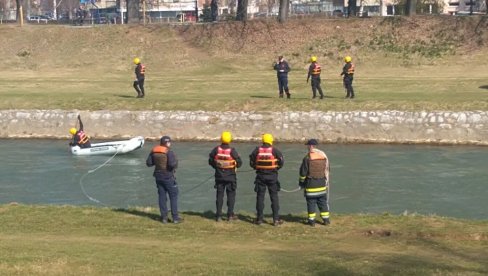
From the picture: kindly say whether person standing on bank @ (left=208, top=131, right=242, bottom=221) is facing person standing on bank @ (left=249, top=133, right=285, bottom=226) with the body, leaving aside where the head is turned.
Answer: no

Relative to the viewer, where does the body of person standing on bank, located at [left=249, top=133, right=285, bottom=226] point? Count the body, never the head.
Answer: away from the camera

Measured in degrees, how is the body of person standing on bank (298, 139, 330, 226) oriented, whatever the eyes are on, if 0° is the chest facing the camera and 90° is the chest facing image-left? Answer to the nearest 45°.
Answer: approximately 135°

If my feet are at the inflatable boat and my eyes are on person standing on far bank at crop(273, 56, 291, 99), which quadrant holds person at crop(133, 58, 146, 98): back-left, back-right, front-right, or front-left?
front-left

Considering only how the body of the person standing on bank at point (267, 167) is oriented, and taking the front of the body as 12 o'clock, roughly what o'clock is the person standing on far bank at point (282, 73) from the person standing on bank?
The person standing on far bank is roughly at 12 o'clock from the person standing on bank.

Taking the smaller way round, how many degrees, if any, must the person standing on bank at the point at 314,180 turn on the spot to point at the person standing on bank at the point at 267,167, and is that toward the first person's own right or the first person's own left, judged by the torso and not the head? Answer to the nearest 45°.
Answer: approximately 45° to the first person's own left

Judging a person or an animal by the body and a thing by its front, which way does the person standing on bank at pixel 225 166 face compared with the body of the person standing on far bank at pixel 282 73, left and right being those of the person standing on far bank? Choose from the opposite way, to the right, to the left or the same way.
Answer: the opposite way

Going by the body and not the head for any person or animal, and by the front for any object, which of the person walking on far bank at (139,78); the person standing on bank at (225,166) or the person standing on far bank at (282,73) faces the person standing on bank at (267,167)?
the person standing on far bank at (282,73)

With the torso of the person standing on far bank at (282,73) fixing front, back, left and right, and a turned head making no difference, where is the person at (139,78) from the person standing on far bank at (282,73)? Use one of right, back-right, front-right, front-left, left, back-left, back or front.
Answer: right

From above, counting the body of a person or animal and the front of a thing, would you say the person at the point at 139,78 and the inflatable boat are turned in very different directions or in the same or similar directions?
very different directions

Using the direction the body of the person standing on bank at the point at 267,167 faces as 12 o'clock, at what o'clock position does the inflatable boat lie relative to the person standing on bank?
The inflatable boat is roughly at 11 o'clock from the person standing on bank.

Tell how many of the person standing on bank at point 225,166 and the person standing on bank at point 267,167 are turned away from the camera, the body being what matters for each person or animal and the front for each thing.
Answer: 2

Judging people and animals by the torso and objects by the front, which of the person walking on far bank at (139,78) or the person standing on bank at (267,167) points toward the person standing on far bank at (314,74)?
the person standing on bank

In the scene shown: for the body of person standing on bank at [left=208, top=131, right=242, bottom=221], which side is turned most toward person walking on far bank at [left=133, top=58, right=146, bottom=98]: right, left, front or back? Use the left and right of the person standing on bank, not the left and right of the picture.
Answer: front

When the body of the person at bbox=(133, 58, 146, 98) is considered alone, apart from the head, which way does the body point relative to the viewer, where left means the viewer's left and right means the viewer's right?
facing to the left of the viewer

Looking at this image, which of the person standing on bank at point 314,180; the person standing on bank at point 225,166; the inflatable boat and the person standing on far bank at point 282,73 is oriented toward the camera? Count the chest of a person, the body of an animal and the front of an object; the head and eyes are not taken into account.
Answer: the person standing on far bank

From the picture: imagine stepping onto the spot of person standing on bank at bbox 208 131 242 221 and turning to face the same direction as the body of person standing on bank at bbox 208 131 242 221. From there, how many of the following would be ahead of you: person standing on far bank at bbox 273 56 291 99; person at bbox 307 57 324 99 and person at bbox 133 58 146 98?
3
